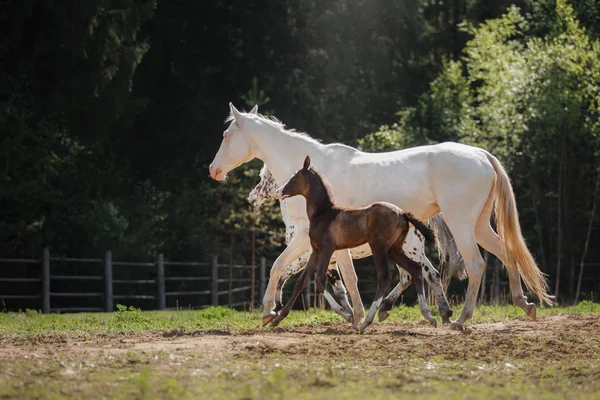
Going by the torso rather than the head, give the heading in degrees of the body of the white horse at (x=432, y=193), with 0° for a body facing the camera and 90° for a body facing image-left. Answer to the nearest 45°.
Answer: approximately 90°

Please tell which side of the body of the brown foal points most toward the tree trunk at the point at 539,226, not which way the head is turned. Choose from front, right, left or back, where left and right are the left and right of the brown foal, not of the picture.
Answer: right

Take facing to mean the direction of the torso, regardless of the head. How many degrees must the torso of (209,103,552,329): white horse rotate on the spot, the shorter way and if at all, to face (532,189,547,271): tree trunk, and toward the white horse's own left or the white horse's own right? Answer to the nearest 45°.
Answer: approximately 90° to the white horse's own right

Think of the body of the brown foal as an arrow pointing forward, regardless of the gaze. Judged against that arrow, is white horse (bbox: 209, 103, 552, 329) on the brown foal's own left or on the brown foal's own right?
on the brown foal's own right

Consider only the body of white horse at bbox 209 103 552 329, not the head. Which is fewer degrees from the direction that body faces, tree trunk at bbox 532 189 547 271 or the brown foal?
the brown foal

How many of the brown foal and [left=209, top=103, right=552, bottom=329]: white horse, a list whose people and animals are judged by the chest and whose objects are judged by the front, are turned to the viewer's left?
2

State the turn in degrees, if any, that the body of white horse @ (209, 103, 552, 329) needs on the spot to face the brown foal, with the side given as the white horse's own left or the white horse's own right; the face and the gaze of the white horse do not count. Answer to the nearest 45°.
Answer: approximately 45° to the white horse's own left

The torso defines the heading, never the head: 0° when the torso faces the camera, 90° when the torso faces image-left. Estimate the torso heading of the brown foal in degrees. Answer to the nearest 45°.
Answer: approximately 90°
